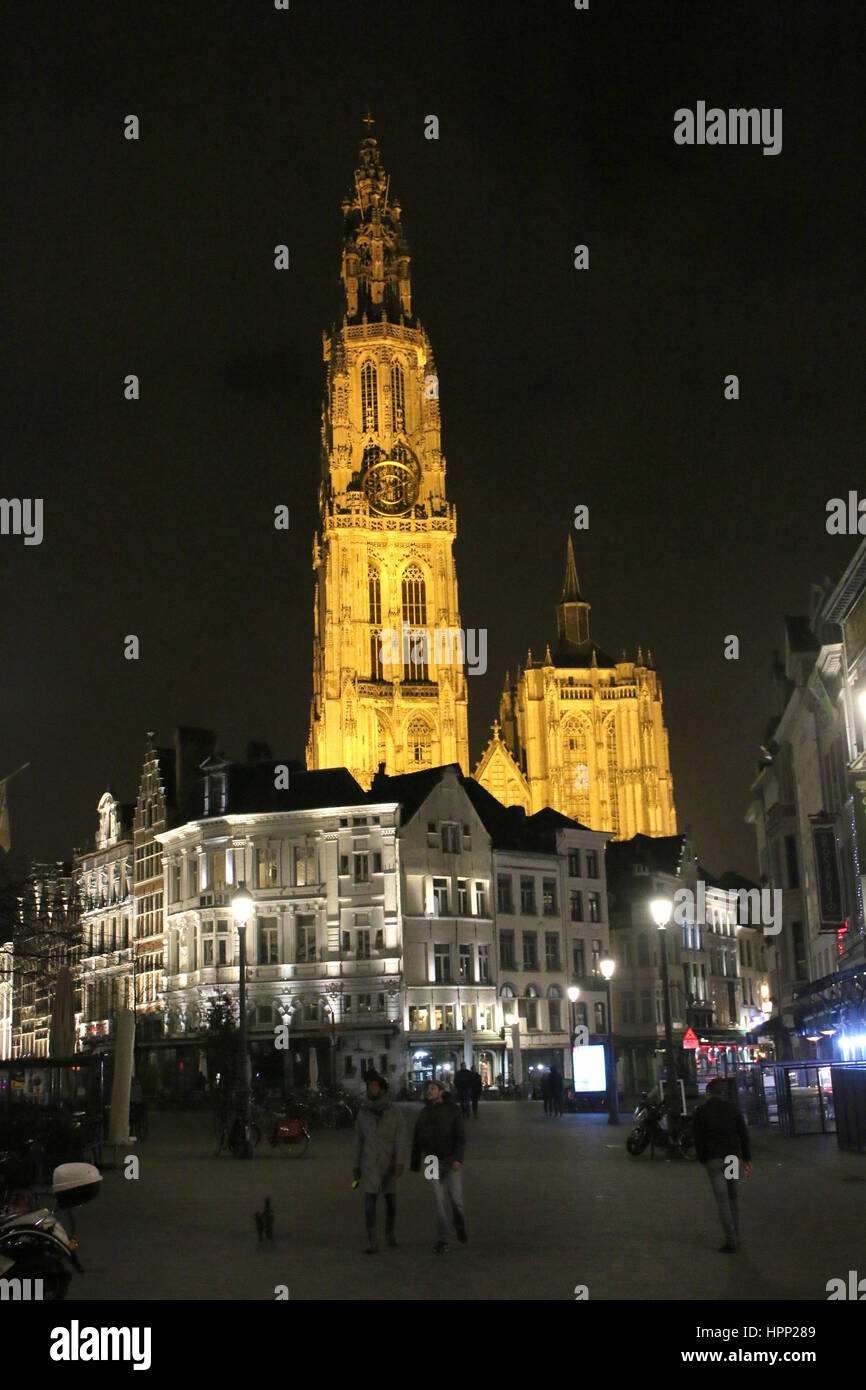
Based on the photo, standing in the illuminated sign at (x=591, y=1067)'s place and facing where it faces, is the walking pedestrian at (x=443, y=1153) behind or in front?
in front

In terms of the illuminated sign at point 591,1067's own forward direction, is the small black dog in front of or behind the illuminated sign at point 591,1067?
in front

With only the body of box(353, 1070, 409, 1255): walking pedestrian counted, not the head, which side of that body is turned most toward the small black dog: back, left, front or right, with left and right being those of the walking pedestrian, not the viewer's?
right

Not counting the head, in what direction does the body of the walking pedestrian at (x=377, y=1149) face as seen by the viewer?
toward the camera

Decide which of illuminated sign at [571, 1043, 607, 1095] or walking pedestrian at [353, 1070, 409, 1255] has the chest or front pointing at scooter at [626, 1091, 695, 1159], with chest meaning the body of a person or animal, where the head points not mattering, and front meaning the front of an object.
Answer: the illuminated sign

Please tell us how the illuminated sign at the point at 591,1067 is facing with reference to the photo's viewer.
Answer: facing the viewer

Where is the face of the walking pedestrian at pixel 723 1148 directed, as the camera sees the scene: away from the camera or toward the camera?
away from the camera

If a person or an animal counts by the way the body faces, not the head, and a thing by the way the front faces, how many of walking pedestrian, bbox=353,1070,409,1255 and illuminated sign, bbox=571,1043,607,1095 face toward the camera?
2

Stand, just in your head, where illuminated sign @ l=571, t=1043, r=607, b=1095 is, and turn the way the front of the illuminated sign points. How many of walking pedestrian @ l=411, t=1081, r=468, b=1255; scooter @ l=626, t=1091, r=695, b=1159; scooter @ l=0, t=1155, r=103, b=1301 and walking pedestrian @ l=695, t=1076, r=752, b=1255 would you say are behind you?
0

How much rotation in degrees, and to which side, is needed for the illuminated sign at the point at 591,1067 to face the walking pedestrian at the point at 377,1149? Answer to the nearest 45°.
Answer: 0° — it already faces them

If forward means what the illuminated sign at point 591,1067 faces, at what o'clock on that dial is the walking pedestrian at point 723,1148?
The walking pedestrian is roughly at 12 o'clock from the illuminated sign.

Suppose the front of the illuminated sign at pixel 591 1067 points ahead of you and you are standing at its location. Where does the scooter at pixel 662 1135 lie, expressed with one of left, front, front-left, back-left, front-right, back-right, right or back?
front

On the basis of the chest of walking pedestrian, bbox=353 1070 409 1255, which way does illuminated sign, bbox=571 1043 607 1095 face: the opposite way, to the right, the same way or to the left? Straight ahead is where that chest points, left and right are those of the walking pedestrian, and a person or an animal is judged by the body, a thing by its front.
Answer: the same way
